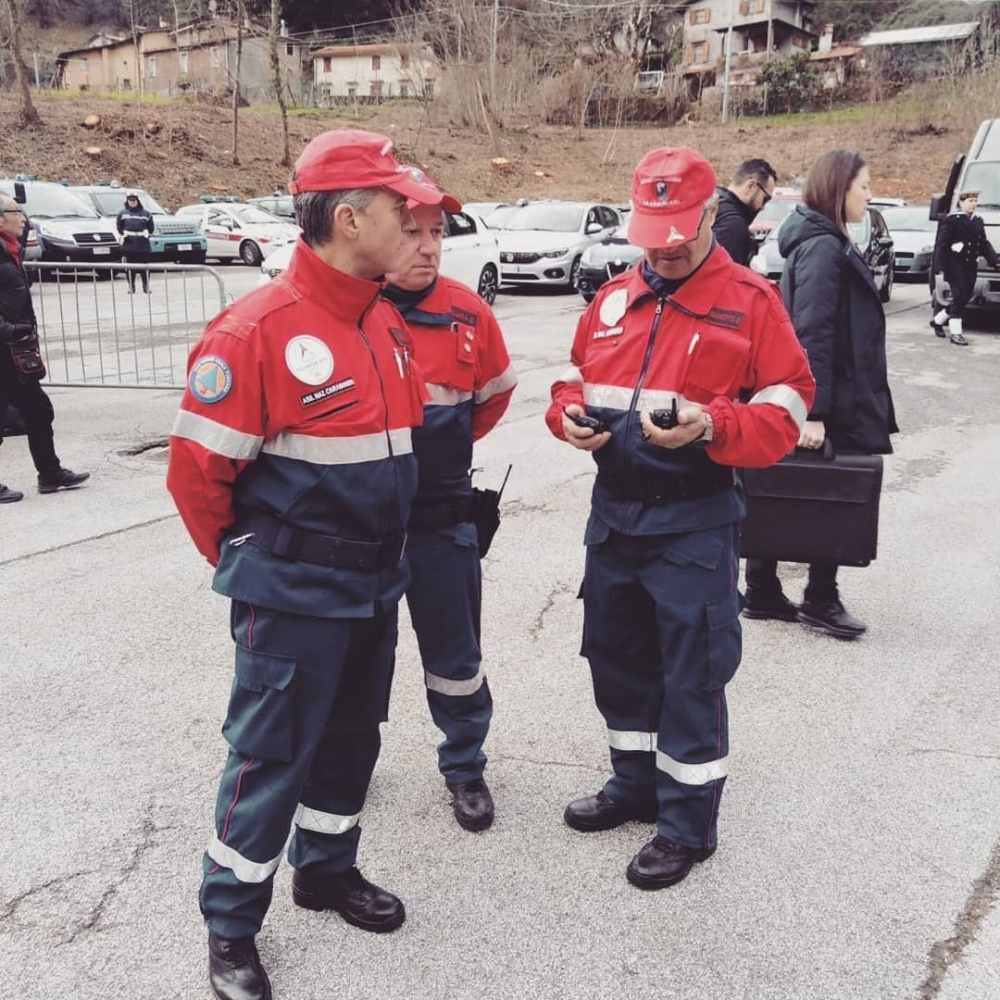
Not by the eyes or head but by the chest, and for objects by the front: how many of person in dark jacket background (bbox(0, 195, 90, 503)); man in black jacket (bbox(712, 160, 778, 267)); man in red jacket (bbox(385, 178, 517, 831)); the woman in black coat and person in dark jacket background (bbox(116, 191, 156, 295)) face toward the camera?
2

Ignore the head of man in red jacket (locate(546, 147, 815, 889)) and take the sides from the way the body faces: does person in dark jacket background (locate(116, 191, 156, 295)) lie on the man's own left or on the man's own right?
on the man's own right

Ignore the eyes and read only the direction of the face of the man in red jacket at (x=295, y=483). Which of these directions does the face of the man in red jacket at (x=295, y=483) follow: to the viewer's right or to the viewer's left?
to the viewer's right

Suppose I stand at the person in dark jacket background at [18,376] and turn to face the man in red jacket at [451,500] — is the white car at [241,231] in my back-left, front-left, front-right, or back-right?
back-left

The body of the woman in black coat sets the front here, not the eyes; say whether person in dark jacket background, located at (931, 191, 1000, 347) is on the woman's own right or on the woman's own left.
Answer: on the woman's own left

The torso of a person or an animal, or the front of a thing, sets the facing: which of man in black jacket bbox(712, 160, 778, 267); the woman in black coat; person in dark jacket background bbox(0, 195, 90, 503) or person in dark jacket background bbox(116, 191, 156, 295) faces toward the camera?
person in dark jacket background bbox(116, 191, 156, 295)

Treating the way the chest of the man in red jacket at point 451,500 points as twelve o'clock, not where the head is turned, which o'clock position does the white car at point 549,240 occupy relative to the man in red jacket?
The white car is roughly at 6 o'clock from the man in red jacket.

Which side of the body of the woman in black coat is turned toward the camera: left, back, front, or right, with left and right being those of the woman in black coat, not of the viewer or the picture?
right

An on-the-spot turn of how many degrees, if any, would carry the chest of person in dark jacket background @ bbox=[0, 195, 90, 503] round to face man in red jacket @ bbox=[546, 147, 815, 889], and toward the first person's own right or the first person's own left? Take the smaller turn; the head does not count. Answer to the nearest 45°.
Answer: approximately 90° to the first person's own right

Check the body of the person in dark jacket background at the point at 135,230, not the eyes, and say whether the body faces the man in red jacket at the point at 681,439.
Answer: yes

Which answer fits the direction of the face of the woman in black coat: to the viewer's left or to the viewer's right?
to the viewer's right
